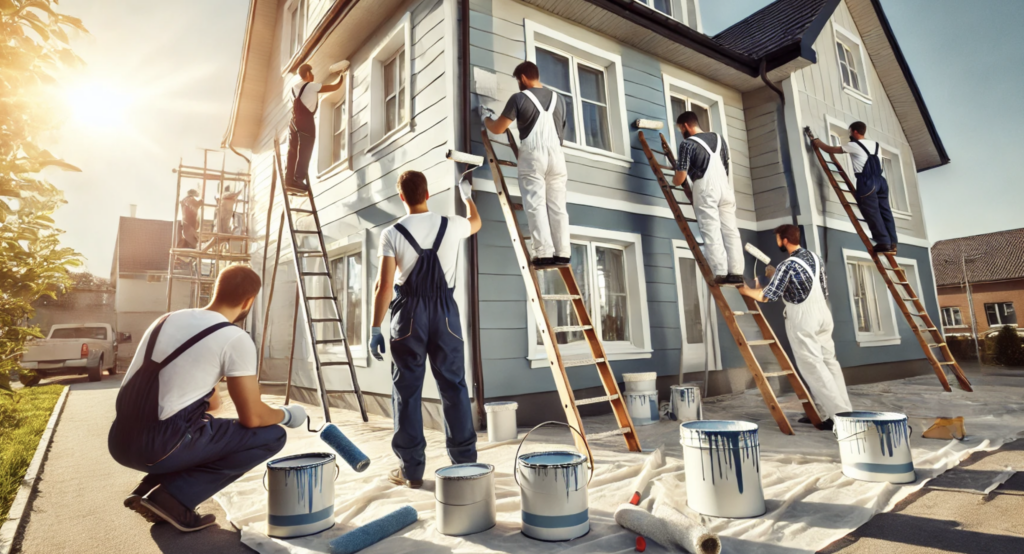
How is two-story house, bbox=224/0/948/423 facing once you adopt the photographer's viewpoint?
facing the viewer and to the right of the viewer

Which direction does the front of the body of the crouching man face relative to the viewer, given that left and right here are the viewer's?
facing away from the viewer and to the right of the viewer

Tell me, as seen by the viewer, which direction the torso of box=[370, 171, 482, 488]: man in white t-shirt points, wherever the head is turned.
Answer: away from the camera

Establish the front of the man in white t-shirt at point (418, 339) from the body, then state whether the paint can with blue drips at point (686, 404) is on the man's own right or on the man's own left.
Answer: on the man's own right

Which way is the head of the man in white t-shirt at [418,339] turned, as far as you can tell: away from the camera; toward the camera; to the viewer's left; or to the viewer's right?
away from the camera

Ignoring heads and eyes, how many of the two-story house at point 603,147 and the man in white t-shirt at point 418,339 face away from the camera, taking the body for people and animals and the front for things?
1

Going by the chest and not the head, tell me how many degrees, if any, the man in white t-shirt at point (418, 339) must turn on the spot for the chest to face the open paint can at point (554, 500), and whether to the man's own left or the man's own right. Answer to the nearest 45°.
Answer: approximately 135° to the man's own right

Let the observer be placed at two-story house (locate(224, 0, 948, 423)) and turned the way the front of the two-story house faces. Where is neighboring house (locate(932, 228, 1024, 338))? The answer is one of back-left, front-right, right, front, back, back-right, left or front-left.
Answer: left

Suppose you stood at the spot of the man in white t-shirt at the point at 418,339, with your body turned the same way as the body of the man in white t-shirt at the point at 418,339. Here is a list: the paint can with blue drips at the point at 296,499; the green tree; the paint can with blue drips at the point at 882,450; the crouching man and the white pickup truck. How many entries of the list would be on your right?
1

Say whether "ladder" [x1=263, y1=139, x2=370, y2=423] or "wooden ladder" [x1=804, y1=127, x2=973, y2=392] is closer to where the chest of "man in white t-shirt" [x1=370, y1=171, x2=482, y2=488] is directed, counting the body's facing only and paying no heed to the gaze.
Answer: the ladder

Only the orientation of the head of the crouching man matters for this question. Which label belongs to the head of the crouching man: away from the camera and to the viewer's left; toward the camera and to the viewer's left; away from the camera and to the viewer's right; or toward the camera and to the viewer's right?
away from the camera and to the viewer's right

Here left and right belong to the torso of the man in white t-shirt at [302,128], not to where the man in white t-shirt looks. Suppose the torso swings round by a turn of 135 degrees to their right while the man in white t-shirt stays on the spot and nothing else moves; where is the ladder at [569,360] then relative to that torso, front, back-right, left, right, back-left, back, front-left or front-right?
front-left
